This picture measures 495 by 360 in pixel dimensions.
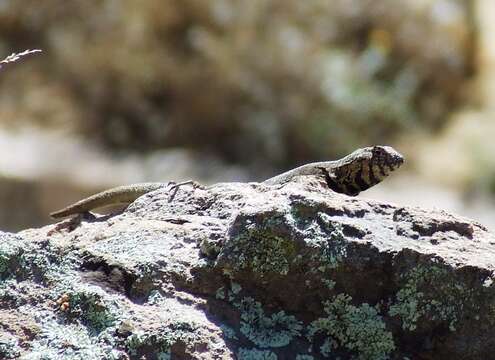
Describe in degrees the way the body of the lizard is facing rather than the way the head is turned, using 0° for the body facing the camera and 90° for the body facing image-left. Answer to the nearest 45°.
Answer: approximately 270°
